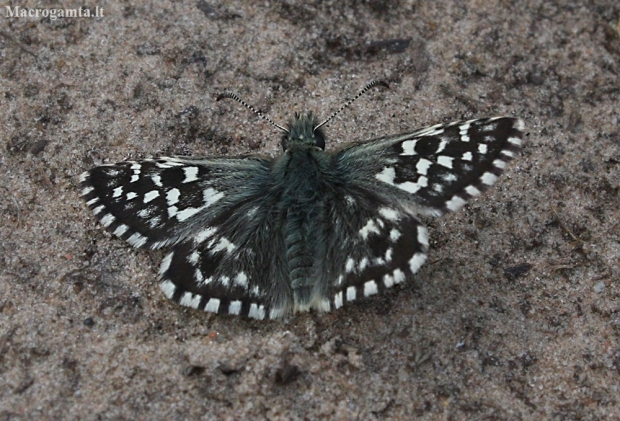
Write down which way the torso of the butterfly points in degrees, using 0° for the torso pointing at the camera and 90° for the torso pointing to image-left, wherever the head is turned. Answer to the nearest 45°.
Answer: approximately 180°
